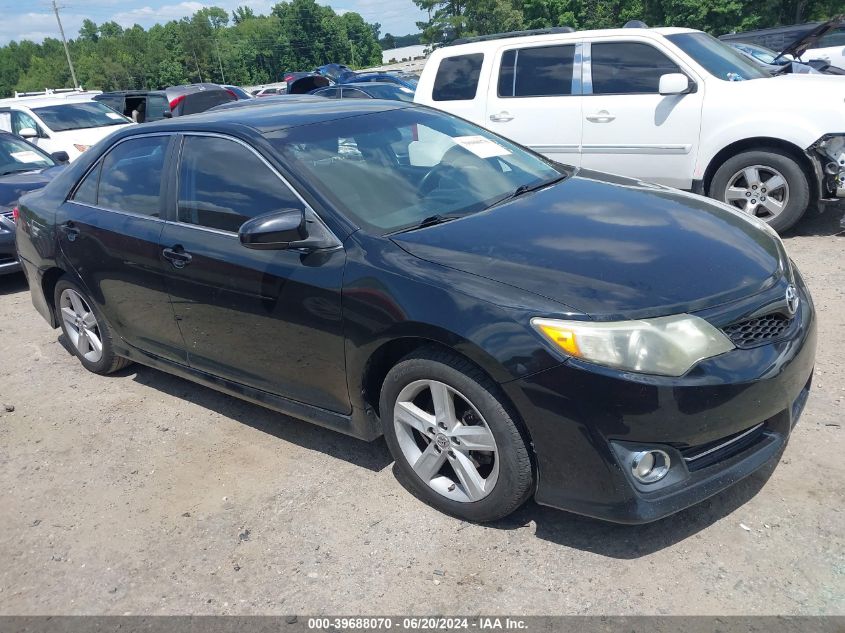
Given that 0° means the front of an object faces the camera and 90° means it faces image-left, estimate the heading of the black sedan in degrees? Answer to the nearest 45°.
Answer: approximately 315°
